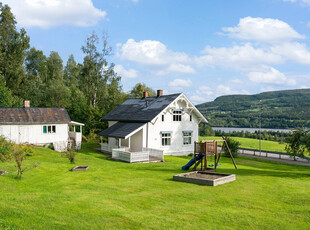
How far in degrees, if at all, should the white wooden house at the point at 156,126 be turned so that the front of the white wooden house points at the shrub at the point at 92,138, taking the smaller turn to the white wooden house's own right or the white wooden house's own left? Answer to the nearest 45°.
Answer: approximately 90° to the white wooden house's own right

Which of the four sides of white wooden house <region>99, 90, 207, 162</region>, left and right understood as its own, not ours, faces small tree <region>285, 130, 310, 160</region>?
left

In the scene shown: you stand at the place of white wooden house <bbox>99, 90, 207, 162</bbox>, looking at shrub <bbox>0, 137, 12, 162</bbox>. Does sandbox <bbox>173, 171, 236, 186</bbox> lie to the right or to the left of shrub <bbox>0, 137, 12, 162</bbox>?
left

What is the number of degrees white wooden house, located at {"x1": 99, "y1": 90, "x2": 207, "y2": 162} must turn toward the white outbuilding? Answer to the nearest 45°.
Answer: approximately 45° to its right

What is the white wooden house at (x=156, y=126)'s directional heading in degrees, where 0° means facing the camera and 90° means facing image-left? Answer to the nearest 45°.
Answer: approximately 45°

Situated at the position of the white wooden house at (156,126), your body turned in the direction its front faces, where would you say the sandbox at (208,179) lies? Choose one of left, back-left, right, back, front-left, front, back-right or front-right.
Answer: front-left
